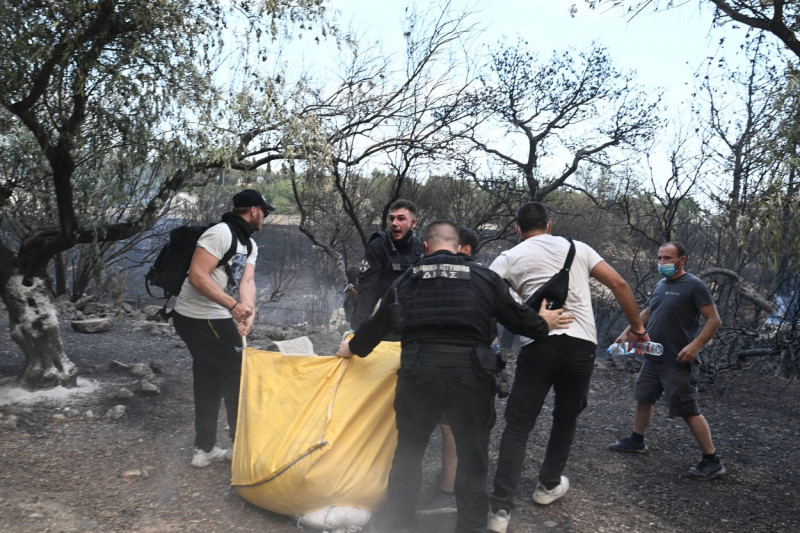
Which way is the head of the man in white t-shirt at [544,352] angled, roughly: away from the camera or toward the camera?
away from the camera

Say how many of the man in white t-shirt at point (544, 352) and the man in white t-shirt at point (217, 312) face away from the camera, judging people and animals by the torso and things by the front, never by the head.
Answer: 1

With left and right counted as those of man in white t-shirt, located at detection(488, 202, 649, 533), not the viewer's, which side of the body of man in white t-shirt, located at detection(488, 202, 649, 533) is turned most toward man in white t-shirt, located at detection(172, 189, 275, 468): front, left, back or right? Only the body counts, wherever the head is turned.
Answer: left

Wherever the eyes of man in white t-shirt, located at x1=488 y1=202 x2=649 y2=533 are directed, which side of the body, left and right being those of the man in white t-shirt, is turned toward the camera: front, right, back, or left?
back

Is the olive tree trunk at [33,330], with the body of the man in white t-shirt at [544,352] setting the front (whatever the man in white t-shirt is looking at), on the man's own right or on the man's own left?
on the man's own left

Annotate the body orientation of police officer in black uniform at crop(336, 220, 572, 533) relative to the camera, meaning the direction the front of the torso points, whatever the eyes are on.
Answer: away from the camera

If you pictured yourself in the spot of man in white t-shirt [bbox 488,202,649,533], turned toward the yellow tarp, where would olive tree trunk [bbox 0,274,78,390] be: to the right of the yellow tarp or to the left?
right

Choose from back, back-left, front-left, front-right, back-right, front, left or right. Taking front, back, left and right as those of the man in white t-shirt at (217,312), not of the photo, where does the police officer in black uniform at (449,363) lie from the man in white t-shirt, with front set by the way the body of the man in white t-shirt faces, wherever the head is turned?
front-right

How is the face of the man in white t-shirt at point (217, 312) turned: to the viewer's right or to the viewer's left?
to the viewer's right

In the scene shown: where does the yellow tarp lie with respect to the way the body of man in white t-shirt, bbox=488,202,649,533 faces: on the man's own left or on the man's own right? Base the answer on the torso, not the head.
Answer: on the man's own left

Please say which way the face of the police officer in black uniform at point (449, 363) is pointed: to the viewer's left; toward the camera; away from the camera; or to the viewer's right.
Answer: away from the camera

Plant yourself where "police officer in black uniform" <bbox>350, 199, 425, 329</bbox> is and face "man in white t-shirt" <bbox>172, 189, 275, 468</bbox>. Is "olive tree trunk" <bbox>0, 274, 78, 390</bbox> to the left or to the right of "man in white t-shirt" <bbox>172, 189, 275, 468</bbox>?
right

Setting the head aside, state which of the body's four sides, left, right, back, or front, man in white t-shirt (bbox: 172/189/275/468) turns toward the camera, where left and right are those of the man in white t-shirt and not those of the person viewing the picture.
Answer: right

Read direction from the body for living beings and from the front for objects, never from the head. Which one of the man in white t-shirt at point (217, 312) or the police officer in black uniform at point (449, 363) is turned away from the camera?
the police officer in black uniform
